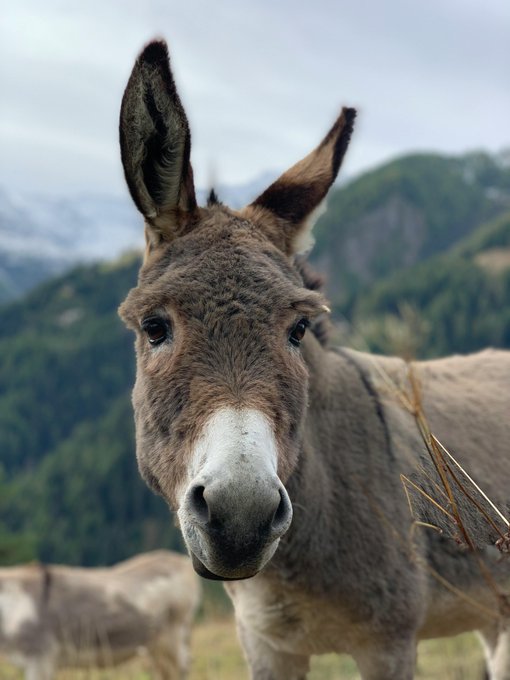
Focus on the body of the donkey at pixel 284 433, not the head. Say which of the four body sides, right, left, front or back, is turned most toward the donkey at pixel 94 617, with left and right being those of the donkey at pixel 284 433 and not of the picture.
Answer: right

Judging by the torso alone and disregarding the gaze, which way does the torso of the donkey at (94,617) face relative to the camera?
to the viewer's left

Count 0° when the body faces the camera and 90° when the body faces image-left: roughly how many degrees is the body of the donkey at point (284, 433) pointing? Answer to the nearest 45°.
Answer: approximately 45°

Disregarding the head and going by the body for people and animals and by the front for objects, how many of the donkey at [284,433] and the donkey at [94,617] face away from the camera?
0

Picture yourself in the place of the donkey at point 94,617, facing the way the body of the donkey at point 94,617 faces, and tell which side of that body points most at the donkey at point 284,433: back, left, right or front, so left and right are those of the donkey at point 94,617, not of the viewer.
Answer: left
